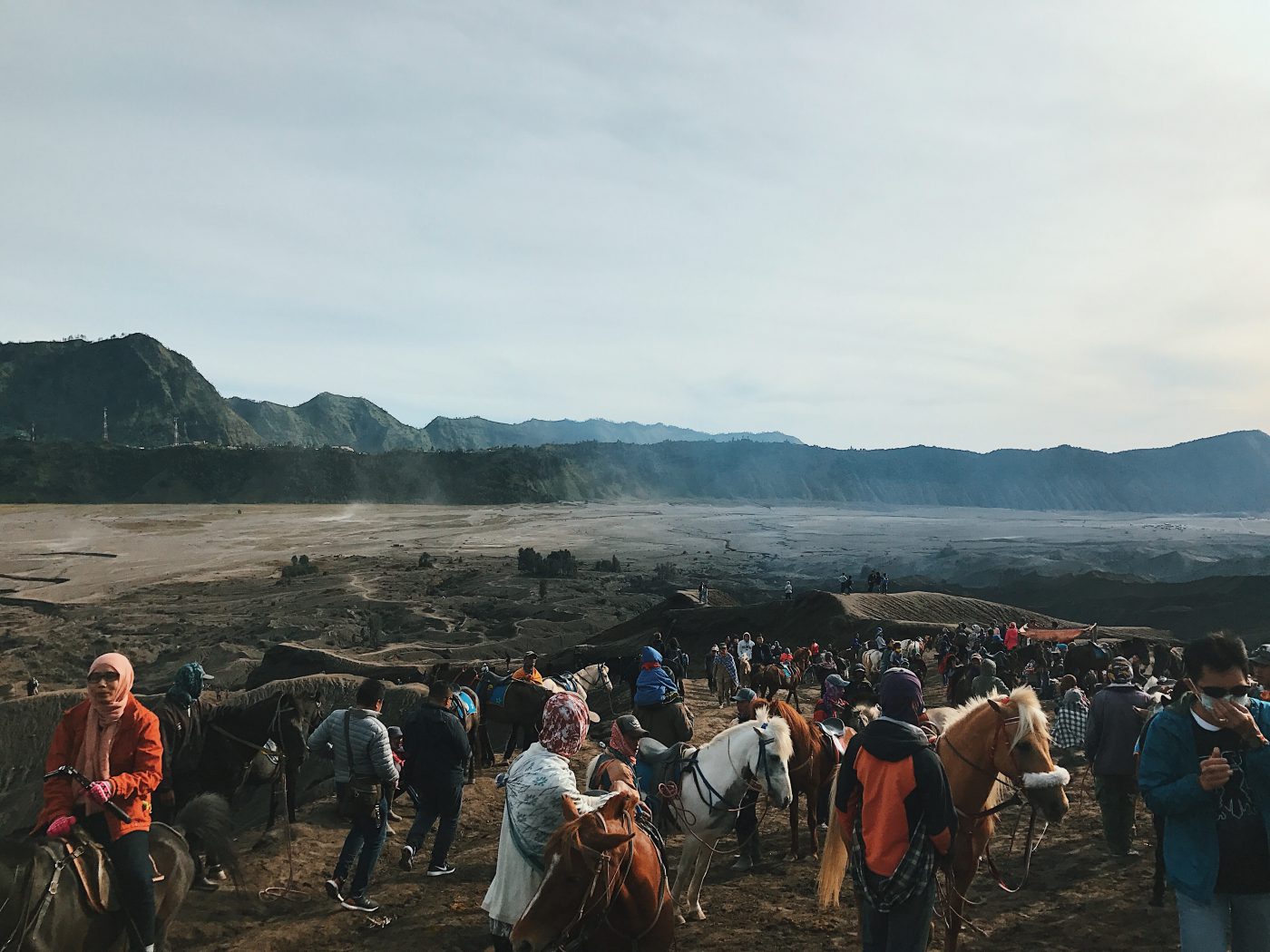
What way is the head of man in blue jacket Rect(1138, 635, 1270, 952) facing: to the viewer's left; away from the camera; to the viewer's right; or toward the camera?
toward the camera

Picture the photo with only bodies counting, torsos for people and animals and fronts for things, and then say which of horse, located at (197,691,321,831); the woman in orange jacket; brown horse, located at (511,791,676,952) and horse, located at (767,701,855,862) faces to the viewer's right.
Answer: horse, located at (197,691,321,831)

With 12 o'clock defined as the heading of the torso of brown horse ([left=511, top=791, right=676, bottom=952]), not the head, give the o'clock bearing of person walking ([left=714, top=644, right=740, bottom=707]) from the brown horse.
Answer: The person walking is roughly at 5 o'clock from the brown horse.

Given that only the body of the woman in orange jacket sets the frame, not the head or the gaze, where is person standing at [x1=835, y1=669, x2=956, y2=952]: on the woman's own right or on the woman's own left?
on the woman's own left

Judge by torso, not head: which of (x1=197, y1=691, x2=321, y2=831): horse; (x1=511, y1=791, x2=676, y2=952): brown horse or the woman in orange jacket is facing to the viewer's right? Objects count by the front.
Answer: the horse

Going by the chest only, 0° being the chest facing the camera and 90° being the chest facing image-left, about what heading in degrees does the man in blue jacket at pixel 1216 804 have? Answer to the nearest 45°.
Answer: approximately 315°

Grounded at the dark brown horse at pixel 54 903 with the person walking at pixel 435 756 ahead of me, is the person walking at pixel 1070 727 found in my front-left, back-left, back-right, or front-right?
front-right

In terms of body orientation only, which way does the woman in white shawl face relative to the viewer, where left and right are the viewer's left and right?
facing away from the viewer and to the right of the viewer

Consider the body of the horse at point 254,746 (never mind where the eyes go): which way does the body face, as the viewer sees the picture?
to the viewer's right

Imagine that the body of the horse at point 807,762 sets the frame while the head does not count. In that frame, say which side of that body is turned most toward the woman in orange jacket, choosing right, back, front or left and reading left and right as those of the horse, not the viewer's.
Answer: front

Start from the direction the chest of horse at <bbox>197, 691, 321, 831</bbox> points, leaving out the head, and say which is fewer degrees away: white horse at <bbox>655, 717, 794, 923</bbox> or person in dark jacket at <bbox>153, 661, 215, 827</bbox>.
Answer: the white horse

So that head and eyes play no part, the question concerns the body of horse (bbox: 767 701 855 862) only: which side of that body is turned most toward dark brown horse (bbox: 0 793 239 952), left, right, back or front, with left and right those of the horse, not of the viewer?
front

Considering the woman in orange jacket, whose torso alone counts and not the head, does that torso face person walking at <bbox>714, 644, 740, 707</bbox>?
no

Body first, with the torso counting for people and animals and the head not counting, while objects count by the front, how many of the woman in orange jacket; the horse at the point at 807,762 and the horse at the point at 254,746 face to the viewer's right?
1

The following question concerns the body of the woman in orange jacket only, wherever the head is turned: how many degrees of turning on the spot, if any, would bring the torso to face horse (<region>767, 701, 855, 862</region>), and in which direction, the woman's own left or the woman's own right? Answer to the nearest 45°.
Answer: approximately 135° to the woman's own left

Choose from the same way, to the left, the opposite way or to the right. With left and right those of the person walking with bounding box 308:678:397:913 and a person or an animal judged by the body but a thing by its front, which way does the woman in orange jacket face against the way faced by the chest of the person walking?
the opposite way

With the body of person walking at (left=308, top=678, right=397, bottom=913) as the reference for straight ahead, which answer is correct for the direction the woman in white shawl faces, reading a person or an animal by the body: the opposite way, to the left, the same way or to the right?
the same way

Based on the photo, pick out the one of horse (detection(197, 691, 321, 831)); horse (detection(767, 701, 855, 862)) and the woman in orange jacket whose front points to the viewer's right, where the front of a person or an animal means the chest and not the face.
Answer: horse (detection(197, 691, 321, 831))

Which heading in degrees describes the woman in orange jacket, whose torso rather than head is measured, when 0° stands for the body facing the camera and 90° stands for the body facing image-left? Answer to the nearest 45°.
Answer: approximately 45°
